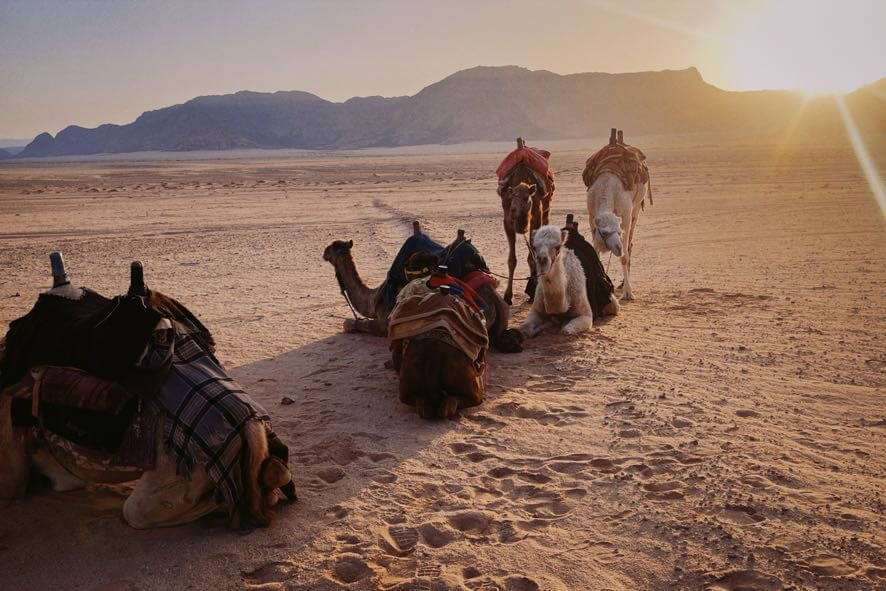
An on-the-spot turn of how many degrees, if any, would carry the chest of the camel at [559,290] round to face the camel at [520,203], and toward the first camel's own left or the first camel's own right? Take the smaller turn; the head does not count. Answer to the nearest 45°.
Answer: approximately 135° to the first camel's own right

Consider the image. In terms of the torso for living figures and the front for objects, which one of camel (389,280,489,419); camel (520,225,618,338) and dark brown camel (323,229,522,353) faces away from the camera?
camel (389,280,489,419)

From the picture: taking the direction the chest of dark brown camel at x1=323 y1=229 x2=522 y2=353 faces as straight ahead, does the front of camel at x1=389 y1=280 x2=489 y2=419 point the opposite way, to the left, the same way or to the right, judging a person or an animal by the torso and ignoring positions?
to the right

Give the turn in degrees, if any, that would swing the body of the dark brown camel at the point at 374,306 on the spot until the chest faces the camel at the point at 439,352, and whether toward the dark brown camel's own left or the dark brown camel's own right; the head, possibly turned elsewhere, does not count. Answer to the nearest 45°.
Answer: approximately 90° to the dark brown camel's own left

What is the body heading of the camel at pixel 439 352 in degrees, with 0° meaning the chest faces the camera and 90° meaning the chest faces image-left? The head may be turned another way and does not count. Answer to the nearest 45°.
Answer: approximately 180°

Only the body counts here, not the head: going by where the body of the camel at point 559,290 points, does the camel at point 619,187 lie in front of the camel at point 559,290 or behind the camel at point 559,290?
behind

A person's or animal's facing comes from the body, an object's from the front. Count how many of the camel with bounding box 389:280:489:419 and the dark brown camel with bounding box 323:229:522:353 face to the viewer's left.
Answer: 1

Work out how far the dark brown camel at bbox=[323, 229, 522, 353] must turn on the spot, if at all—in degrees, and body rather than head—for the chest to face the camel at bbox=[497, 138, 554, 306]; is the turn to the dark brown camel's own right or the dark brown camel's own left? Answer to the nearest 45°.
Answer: approximately 135° to the dark brown camel's own right

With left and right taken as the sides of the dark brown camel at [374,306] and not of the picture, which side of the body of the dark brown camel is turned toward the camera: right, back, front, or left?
left

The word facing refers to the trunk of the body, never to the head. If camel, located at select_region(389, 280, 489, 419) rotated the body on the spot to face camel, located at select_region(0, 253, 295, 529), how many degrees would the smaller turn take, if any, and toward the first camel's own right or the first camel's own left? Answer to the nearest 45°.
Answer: approximately 135° to the first camel's own left

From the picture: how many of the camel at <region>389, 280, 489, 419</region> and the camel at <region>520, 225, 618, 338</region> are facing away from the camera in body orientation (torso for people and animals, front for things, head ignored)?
1

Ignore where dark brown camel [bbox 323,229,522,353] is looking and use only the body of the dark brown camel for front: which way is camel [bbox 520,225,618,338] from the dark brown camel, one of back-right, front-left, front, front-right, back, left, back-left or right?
back
